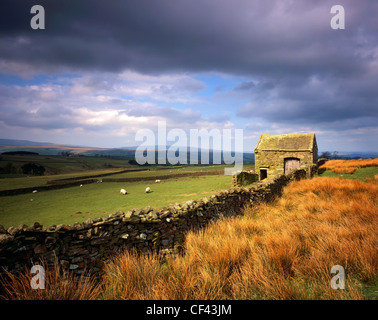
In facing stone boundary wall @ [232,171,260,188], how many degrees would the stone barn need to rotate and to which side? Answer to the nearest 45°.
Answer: approximately 45° to its right

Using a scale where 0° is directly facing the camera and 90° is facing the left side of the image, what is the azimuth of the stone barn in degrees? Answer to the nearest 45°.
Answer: approximately 0°

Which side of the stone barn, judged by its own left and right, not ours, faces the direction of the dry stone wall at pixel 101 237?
front
